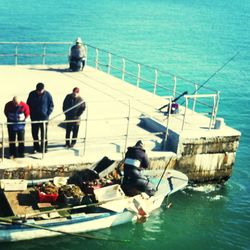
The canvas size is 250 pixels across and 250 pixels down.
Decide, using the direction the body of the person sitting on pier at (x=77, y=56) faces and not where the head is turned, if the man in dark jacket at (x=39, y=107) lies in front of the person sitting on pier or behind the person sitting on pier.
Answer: behind

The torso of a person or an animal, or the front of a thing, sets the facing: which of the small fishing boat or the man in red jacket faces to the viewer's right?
the small fishing boat

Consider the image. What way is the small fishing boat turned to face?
to the viewer's right

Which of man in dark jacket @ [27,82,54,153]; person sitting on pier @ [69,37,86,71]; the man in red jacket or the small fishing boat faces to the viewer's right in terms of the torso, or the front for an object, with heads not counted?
the small fishing boat

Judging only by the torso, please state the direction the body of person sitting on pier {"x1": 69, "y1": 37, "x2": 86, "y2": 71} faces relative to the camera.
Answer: away from the camera
